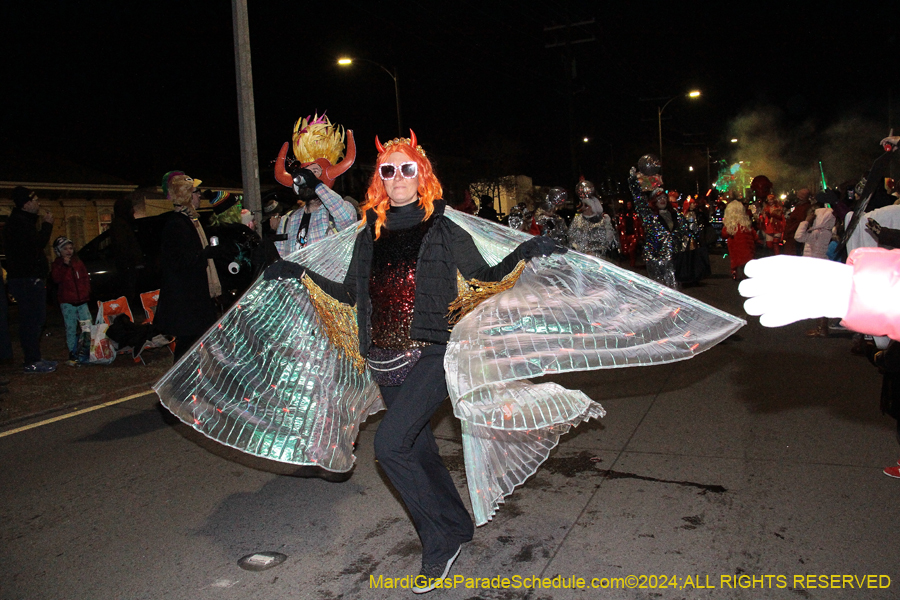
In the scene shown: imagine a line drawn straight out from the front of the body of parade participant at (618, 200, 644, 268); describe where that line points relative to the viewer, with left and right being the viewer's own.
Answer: facing the viewer

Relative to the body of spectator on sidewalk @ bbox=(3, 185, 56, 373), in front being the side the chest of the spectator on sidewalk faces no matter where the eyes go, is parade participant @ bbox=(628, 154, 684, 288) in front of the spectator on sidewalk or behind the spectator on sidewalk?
in front

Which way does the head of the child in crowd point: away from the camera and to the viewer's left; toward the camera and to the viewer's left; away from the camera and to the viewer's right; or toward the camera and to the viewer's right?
toward the camera and to the viewer's right

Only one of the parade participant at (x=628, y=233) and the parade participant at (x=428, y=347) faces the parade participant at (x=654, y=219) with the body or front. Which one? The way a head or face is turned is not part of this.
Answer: the parade participant at (x=628, y=233)

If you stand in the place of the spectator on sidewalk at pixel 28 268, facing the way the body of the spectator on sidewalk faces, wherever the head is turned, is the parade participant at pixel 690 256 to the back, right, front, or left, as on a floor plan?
front

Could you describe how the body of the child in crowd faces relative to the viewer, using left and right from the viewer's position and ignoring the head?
facing the viewer and to the right of the viewer

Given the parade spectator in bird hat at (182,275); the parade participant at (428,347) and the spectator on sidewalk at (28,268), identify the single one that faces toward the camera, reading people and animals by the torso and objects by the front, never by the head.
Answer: the parade participant at (428,347)

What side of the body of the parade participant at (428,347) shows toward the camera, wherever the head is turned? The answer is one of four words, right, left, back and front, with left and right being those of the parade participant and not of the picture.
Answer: front

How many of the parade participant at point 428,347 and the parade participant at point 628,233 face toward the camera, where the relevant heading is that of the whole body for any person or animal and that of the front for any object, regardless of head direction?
2

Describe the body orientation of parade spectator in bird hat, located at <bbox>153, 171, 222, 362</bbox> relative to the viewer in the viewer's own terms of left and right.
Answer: facing to the right of the viewer

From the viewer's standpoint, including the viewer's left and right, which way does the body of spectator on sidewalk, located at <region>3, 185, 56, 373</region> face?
facing to the right of the viewer

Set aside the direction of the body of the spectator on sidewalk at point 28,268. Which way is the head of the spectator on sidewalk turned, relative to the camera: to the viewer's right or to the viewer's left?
to the viewer's right

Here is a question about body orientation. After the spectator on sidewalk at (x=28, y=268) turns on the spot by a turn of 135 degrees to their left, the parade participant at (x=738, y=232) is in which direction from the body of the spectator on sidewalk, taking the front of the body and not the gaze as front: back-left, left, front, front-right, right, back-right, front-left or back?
back-right

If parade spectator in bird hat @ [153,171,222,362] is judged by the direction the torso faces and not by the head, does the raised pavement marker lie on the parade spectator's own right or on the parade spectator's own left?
on the parade spectator's own right

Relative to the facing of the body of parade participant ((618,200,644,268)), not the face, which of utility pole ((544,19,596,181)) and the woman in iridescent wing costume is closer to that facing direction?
the woman in iridescent wing costume
